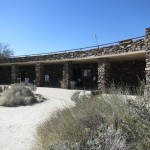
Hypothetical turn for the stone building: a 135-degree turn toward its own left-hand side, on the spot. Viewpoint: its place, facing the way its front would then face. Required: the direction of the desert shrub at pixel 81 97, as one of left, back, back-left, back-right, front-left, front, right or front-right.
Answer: right

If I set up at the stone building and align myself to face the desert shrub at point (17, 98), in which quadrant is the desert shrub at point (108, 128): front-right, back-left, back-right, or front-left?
front-left

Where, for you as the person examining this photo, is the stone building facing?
facing the viewer and to the left of the viewer
